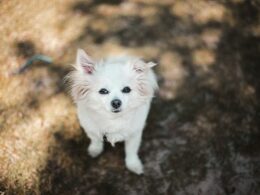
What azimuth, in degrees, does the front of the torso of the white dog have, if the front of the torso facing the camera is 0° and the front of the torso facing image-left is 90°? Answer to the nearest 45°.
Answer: approximately 0°
